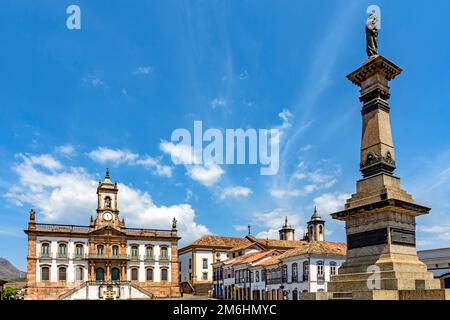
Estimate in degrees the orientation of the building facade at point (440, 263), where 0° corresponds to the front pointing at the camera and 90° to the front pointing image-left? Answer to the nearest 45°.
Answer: approximately 45°
